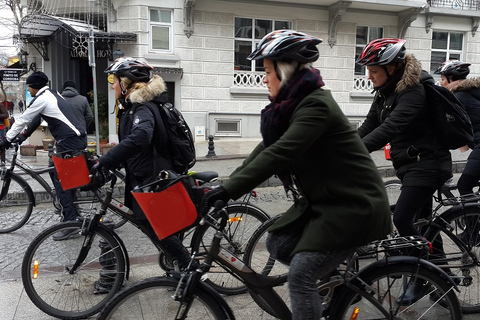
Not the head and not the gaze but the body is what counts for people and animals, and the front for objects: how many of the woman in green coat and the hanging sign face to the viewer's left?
1

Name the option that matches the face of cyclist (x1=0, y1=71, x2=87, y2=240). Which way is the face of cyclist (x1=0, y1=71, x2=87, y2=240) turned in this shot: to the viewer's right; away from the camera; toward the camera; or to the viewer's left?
to the viewer's left

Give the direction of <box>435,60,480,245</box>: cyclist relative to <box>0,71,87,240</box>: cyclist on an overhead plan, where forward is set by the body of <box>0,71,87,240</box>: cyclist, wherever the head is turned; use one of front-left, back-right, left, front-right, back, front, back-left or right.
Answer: back-left

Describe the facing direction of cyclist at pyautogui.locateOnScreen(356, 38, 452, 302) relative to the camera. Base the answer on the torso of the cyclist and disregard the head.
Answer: to the viewer's left

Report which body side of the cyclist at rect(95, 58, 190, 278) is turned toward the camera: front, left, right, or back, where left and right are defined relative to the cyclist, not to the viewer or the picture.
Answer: left

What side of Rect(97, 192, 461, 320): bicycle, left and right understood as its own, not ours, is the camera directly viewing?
left

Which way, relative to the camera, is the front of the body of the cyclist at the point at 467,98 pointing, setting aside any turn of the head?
to the viewer's left

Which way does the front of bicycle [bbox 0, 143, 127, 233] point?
to the viewer's left

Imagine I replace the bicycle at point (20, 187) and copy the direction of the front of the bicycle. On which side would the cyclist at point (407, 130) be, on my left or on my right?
on my left

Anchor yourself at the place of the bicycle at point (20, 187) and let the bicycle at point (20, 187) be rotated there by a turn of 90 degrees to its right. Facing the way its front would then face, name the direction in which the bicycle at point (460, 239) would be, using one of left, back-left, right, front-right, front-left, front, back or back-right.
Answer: back-right

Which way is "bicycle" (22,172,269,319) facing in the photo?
to the viewer's left
